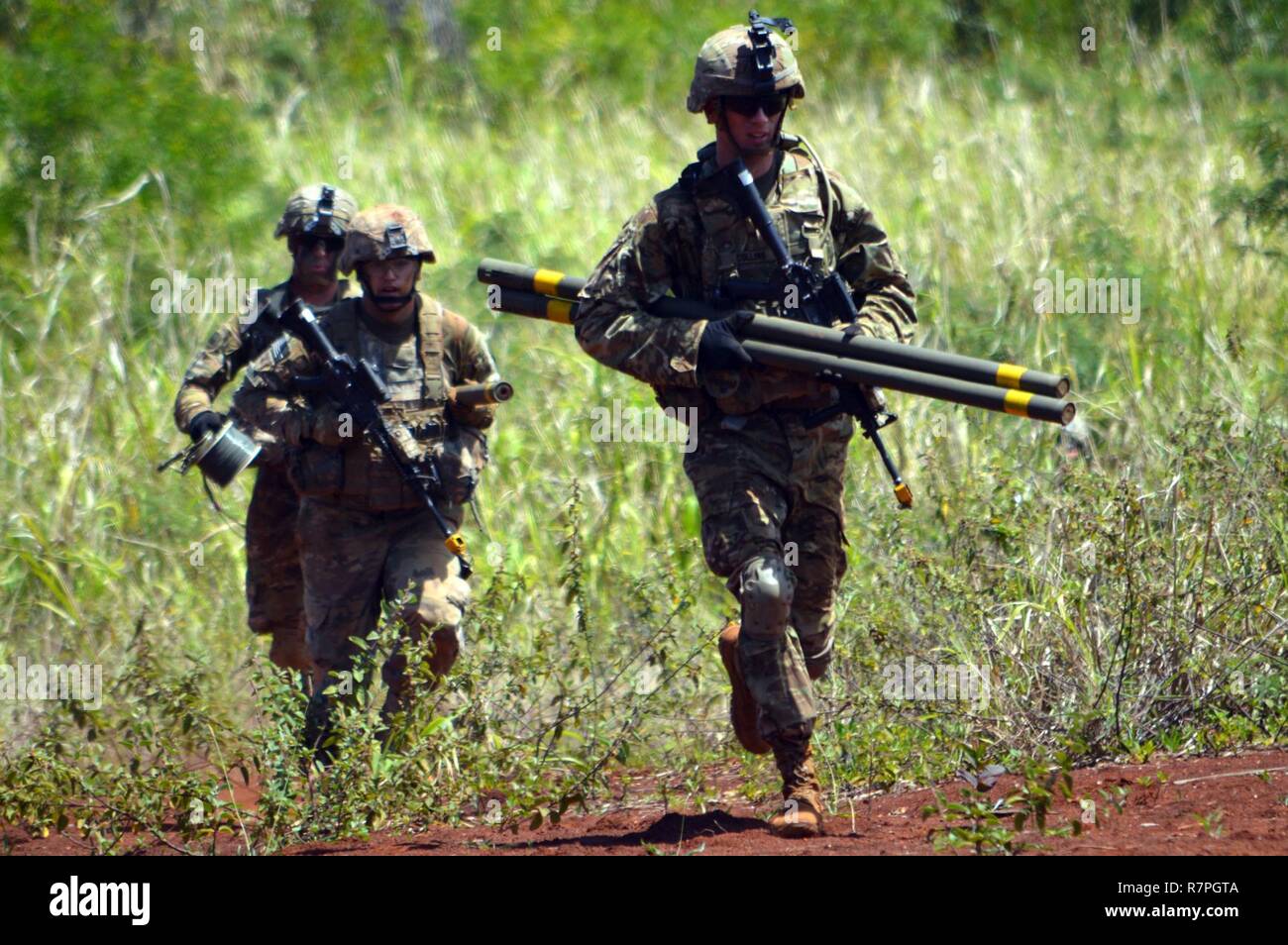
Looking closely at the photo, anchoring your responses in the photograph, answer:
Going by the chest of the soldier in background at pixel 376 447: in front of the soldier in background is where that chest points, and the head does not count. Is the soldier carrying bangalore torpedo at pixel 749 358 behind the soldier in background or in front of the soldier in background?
in front

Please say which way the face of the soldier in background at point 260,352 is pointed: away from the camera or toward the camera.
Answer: toward the camera

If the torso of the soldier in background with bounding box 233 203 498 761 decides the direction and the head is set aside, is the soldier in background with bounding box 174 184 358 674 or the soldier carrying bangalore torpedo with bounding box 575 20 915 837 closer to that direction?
the soldier carrying bangalore torpedo

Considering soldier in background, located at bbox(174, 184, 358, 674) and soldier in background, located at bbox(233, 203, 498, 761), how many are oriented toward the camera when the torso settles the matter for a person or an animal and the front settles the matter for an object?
2

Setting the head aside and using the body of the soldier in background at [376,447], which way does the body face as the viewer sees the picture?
toward the camera

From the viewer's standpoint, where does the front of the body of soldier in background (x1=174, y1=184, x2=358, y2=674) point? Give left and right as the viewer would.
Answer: facing the viewer

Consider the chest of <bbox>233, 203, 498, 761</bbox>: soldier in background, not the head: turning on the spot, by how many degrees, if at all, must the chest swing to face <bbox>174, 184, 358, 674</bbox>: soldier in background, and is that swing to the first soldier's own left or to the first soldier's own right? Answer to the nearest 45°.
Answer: approximately 135° to the first soldier's own right

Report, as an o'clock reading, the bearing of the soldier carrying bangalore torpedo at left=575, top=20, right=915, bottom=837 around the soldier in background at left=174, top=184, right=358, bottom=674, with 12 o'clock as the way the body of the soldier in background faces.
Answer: The soldier carrying bangalore torpedo is roughly at 11 o'clock from the soldier in background.

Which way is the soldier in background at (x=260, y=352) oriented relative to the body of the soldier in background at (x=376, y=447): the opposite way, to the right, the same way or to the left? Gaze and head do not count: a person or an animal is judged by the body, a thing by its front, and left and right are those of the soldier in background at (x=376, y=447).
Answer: the same way

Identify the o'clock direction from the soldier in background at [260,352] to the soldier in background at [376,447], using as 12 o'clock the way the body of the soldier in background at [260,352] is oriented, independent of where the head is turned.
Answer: the soldier in background at [376,447] is roughly at 11 o'clock from the soldier in background at [260,352].
